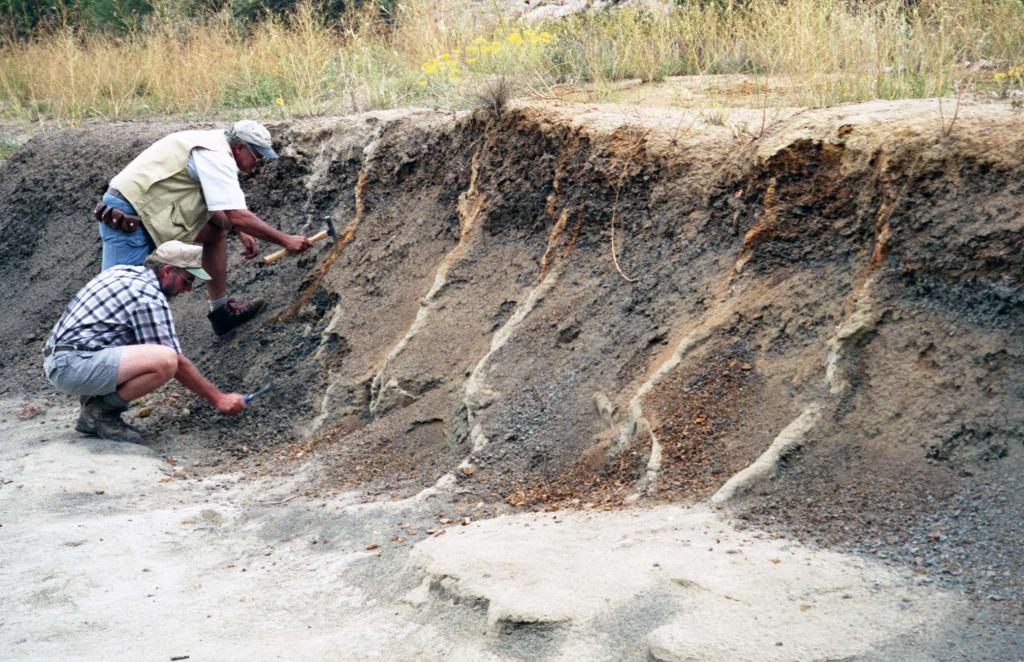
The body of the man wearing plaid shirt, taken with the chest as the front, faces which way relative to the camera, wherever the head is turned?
to the viewer's right

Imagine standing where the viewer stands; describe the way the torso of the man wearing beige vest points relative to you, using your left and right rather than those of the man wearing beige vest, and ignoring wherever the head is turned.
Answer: facing to the right of the viewer

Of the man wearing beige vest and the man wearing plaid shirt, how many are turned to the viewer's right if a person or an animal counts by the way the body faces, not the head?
2

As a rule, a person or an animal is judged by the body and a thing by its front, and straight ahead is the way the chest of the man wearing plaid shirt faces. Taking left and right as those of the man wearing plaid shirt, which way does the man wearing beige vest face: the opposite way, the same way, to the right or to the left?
the same way

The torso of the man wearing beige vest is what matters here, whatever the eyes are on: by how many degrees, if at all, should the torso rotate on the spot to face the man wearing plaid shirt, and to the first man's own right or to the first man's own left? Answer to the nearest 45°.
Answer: approximately 135° to the first man's own right

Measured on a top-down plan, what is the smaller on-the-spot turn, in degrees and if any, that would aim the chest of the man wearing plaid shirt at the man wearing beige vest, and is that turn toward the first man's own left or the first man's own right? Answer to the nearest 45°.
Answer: approximately 45° to the first man's own left

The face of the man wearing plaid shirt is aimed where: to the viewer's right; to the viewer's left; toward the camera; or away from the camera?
to the viewer's right
